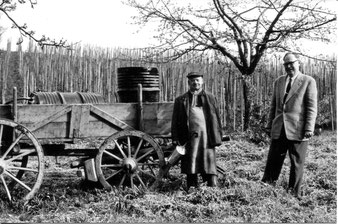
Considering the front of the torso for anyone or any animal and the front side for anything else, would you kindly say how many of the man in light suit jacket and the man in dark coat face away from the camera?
0

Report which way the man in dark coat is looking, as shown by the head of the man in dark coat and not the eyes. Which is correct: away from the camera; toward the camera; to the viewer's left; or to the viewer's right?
toward the camera

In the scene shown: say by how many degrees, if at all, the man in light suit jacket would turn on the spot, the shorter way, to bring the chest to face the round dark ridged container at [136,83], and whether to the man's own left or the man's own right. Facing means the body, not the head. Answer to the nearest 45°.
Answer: approximately 45° to the man's own right

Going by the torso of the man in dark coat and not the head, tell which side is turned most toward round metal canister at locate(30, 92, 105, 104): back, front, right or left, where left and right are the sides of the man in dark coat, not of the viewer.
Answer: right

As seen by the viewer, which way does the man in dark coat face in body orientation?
toward the camera

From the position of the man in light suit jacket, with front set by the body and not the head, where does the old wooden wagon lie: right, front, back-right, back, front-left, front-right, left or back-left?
front-right

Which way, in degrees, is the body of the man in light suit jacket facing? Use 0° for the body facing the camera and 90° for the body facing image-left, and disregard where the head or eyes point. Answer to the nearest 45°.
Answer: approximately 45°

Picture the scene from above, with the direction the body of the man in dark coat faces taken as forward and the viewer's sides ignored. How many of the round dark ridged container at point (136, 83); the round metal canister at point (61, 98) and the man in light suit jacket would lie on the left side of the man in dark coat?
1

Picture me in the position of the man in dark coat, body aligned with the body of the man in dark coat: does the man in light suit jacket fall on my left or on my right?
on my left

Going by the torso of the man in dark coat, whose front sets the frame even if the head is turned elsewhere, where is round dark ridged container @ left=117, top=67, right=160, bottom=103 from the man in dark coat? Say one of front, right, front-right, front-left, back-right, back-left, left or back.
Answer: back-right

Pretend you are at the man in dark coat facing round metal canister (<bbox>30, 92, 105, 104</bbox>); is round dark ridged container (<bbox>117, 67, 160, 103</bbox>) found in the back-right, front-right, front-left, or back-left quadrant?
front-right

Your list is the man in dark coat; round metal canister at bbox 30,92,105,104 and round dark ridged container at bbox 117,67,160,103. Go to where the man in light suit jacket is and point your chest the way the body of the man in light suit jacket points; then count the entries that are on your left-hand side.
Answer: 0

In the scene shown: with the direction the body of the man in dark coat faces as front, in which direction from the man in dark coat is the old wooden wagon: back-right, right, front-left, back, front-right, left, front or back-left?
right
